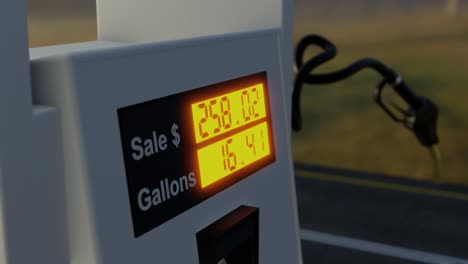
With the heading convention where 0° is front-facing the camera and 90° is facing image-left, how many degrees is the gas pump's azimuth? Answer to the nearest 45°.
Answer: approximately 315°
